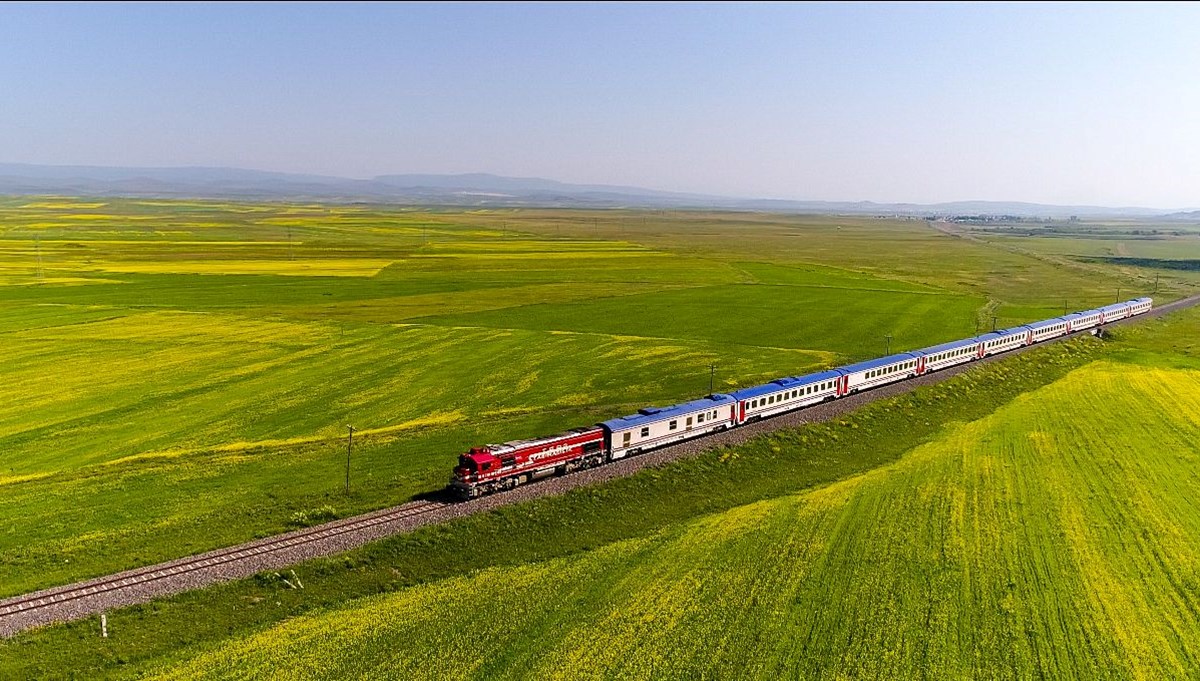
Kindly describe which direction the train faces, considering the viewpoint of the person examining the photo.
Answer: facing the viewer and to the left of the viewer

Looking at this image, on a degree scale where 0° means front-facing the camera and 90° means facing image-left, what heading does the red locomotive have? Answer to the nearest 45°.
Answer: approximately 45°

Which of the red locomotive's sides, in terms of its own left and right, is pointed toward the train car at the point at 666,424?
back

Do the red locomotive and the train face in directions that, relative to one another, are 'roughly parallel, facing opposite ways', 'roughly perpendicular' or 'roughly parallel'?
roughly parallel
